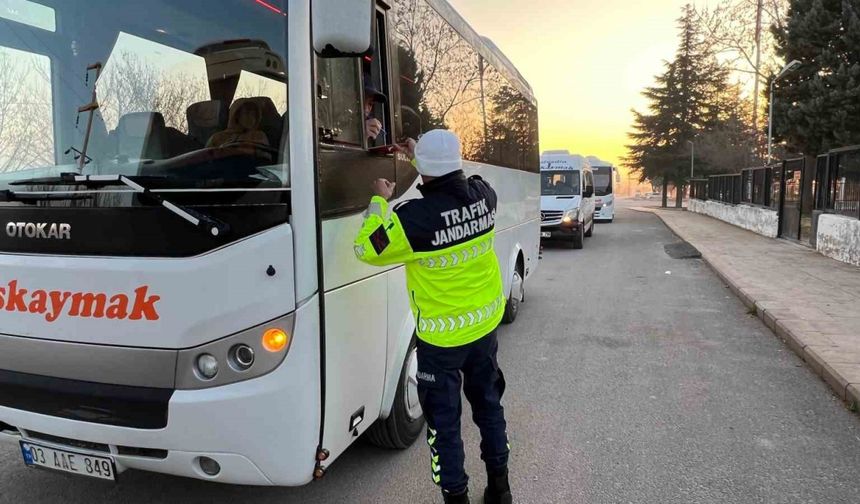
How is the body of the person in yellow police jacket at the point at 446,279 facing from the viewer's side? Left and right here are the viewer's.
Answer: facing away from the viewer and to the left of the viewer

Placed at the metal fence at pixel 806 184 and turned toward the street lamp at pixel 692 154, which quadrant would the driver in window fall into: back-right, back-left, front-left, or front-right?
back-left

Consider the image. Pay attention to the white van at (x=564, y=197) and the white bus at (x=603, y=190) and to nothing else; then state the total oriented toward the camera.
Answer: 2

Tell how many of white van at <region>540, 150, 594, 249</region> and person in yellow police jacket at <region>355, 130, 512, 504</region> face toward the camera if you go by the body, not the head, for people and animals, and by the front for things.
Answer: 1

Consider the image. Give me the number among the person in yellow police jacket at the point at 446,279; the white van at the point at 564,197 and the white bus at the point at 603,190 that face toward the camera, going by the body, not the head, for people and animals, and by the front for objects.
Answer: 2

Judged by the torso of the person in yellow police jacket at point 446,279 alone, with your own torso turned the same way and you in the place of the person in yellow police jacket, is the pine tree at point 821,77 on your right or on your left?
on your right

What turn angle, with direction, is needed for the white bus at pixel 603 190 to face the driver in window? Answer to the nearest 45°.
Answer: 0° — it already faces them

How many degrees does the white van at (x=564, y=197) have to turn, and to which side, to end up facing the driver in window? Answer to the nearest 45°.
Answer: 0° — it already faces them

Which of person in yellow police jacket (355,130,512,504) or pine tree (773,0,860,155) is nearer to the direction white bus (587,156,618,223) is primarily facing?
the person in yellow police jacket

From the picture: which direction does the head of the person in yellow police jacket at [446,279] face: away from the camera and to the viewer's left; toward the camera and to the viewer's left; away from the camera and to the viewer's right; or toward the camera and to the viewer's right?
away from the camera and to the viewer's left

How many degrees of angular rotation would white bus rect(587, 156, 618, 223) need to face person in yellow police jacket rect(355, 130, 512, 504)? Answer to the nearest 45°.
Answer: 0° — it already faces them

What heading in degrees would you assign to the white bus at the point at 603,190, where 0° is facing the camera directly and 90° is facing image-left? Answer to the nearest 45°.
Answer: approximately 0°

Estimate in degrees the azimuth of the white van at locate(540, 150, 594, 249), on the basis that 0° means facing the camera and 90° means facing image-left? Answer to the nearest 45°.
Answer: approximately 0°

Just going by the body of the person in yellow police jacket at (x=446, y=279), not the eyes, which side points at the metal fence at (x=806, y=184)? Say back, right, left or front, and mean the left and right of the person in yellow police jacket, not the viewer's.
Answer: right
